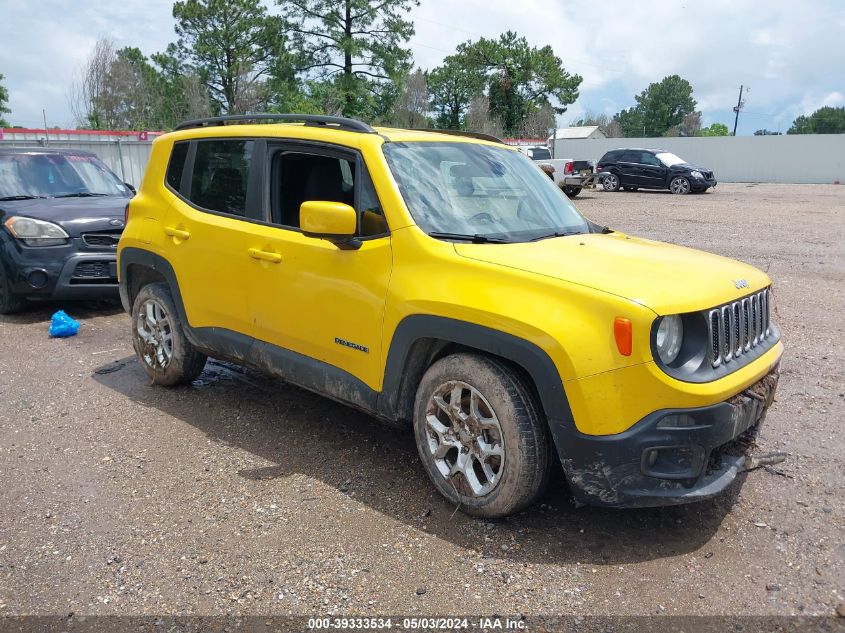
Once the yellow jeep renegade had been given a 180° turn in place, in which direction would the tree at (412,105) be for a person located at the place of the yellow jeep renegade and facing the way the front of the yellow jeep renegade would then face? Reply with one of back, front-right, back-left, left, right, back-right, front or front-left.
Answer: front-right

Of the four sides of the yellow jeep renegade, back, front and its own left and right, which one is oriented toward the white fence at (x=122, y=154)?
back

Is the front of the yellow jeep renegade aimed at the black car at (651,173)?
no

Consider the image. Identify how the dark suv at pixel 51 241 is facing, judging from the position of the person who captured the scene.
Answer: facing the viewer and to the right of the viewer

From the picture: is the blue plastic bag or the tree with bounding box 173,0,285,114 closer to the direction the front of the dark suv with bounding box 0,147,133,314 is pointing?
the blue plastic bag

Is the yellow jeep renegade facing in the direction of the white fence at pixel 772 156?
no

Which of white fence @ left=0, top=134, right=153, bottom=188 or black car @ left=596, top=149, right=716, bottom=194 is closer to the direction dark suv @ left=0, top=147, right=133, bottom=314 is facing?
the black car

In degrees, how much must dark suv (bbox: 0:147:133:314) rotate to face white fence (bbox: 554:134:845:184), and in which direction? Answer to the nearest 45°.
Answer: approximately 90° to its left

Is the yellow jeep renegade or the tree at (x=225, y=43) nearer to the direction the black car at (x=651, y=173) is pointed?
the yellow jeep renegade

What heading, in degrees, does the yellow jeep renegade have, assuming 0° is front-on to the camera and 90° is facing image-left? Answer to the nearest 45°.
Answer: approximately 315°

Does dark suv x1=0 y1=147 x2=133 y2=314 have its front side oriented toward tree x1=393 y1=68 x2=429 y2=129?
no

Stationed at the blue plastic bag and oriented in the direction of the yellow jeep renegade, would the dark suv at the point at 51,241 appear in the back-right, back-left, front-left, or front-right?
back-left

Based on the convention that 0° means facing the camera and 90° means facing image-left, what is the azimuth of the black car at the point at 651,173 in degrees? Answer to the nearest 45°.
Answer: approximately 315°

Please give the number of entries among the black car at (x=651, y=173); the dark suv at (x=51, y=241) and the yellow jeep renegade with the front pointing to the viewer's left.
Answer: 0

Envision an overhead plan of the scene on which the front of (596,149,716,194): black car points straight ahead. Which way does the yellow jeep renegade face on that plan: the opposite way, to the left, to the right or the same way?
the same way

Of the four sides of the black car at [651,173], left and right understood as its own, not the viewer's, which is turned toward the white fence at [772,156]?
left
